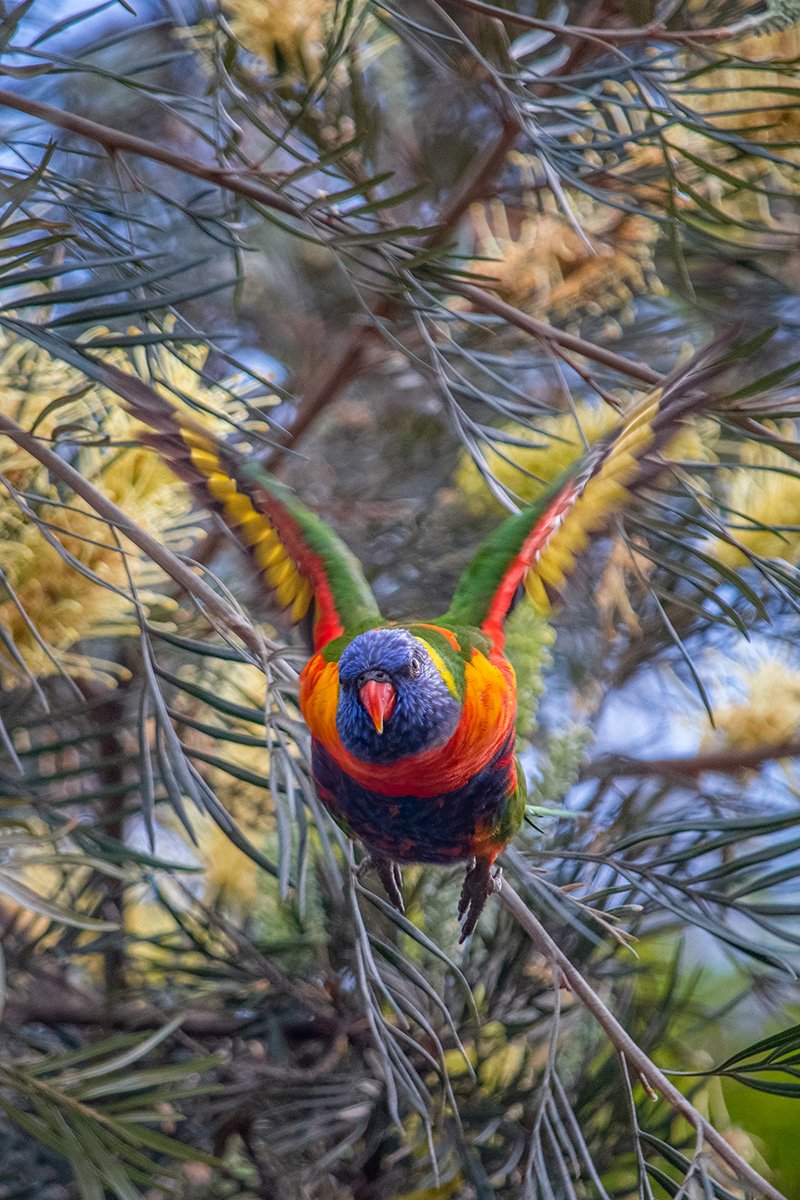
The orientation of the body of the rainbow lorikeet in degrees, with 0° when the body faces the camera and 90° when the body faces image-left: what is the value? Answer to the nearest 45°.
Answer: approximately 0°
